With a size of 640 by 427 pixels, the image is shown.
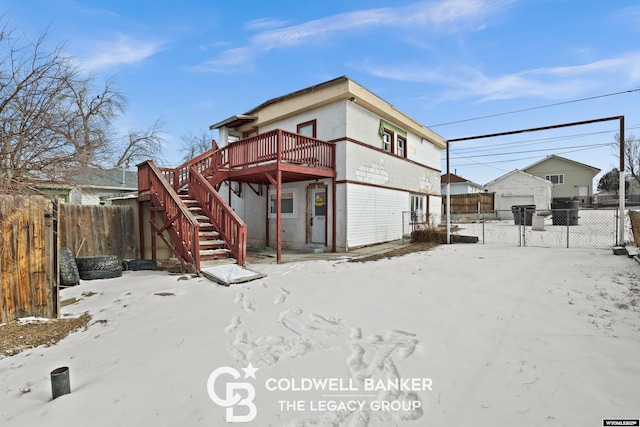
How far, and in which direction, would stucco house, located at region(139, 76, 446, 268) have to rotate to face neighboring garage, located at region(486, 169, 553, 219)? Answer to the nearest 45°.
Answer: approximately 180°

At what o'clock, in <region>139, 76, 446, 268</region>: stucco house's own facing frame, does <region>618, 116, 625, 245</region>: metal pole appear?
The metal pole is roughly at 8 o'clock from the stucco house.

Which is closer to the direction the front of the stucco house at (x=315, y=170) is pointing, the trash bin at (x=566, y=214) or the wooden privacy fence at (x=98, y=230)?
the wooden privacy fence

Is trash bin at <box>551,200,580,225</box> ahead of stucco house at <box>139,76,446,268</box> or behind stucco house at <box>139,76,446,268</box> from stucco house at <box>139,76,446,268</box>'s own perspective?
behind

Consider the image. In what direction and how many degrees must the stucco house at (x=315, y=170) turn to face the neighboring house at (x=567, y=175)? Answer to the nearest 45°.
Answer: approximately 180°

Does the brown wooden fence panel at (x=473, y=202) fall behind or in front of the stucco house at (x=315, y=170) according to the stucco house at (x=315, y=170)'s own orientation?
behind

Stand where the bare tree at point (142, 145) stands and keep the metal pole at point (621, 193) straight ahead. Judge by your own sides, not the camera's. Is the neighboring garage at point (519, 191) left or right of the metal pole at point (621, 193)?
left

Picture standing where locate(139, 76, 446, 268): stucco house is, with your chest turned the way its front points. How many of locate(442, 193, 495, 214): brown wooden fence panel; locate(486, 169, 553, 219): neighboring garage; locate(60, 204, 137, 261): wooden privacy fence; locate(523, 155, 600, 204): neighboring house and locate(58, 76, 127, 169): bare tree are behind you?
3
